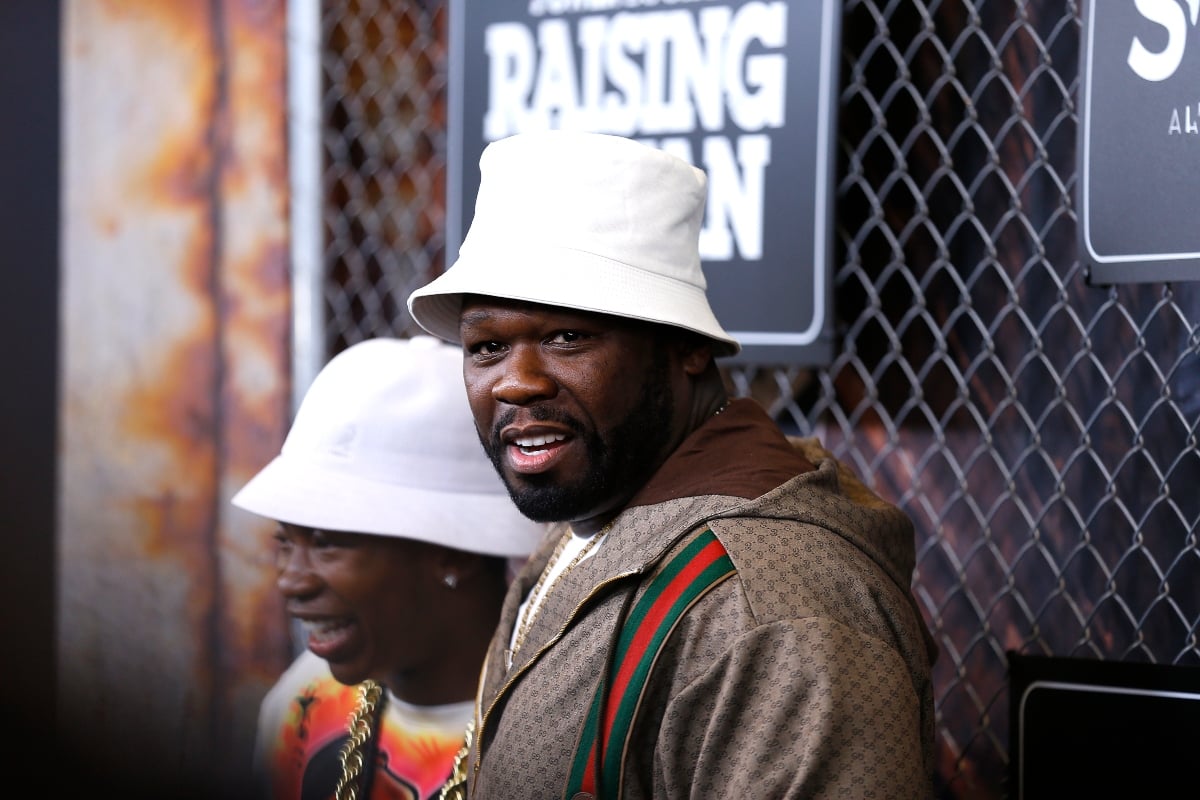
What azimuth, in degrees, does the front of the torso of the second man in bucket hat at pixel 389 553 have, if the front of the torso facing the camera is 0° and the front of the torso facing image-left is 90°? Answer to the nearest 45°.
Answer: approximately 45°

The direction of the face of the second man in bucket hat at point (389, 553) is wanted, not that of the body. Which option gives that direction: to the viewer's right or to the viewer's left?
to the viewer's left

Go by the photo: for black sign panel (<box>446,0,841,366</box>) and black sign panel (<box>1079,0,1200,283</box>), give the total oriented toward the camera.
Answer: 2

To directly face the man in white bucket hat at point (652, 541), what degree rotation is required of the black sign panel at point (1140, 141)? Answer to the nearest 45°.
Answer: approximately 45° to its right

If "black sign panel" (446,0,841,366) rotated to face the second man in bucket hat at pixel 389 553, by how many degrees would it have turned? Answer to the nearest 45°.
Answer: approximately 45° to its right
